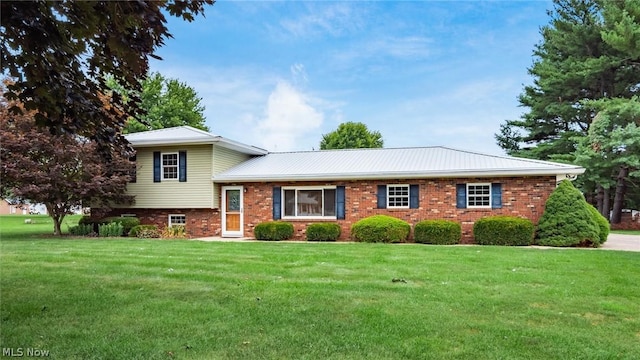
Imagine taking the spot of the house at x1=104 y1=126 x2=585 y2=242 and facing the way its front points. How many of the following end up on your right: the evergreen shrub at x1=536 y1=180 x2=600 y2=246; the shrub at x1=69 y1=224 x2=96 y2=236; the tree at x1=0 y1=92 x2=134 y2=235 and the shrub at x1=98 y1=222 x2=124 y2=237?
3

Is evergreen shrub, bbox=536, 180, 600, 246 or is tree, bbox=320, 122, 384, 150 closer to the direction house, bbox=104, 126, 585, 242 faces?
the evergreen shrub

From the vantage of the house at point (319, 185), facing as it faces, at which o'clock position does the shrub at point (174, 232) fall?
The shrub is roughly at 3 o'clock from the house.

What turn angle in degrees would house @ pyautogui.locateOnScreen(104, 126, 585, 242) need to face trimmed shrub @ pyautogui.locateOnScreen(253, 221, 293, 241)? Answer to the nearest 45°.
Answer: approximately 45° to its right

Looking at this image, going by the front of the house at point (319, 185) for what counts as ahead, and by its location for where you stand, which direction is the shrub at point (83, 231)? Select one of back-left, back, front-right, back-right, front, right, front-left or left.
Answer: right

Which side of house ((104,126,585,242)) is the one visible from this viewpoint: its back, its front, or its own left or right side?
front

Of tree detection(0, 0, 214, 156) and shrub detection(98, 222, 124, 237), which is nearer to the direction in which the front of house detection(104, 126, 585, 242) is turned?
the tree

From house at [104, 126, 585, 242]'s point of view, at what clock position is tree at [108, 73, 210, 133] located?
The tree is roughly at 5 o'clock from the house.

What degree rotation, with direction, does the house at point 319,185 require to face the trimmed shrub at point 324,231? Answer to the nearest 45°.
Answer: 0° — it already faces it

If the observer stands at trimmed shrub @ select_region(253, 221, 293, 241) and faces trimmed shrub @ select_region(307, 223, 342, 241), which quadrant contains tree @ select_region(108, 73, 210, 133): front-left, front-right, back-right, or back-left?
back-left

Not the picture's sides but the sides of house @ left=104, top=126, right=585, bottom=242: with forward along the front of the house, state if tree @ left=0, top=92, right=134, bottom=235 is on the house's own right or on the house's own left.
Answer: on the house's own right

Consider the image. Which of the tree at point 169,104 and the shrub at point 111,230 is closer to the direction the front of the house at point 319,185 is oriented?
the shrub

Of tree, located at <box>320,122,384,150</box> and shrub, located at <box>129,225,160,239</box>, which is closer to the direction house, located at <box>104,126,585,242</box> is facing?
the shrub

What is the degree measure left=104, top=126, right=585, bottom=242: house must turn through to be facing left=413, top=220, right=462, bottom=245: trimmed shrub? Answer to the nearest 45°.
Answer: approximately 45° to its left
